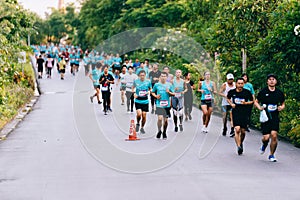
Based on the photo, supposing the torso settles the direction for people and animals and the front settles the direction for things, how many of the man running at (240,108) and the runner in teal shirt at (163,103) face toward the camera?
2

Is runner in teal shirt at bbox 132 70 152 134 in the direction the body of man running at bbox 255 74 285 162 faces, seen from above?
no

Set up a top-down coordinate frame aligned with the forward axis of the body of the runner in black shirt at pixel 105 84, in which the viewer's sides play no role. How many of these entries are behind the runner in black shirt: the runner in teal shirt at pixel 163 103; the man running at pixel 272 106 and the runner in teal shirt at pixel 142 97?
0

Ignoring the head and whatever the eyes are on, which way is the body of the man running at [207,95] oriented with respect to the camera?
toward the camera

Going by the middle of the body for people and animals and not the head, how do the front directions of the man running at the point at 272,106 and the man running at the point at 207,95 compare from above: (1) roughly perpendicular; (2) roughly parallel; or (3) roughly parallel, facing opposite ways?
roughly parallel

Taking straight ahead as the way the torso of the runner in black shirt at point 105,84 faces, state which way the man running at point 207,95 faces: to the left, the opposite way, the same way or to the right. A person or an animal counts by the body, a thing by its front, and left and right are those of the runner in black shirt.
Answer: the same way

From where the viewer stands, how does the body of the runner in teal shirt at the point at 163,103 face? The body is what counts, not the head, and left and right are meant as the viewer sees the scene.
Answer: facing the viewer

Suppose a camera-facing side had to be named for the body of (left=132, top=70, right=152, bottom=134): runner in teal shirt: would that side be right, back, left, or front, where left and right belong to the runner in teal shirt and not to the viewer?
front

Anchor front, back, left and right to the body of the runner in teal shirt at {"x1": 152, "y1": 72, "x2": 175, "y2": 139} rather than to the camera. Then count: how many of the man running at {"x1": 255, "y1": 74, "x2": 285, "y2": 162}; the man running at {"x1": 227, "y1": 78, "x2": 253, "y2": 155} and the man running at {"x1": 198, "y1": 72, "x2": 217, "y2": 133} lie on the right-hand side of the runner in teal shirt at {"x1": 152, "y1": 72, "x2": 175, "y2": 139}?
0

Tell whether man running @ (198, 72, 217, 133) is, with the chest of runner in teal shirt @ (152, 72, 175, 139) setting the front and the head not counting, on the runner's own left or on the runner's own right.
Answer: on the runner's own left

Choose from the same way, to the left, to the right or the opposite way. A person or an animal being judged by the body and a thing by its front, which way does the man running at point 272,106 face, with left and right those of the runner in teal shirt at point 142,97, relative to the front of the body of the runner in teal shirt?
the same way

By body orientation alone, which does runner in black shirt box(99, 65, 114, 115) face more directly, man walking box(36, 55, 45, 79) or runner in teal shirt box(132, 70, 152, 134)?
the runner in teal shirt

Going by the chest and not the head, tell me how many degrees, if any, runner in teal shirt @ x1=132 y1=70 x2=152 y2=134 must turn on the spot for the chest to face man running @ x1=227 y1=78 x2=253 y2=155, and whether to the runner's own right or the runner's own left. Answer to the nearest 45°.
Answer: approximately 45° to the runner's own left

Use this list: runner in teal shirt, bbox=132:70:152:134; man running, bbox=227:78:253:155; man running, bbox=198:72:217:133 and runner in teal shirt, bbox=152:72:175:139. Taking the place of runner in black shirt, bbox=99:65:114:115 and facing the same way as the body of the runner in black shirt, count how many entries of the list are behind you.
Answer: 0

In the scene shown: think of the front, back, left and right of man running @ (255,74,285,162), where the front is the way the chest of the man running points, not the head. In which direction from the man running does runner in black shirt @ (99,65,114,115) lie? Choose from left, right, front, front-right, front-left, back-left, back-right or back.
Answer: back-right
